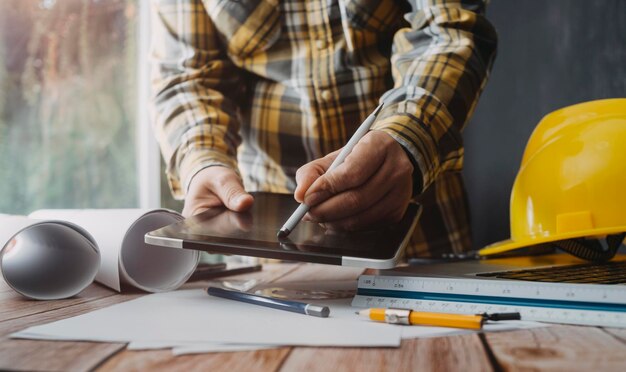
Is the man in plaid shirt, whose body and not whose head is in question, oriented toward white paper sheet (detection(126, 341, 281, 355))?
yes

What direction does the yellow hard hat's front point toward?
to the viewer's left

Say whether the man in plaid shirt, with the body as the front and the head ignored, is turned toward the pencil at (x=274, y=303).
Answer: yes

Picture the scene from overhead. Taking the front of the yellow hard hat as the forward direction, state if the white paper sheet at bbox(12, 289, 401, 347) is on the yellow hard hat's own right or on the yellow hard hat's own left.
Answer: on the yellow hard hat's own left

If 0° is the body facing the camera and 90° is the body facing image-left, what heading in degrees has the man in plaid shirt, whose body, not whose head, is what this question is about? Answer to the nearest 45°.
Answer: approximately 0°

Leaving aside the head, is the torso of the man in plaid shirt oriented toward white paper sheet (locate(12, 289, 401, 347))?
yes

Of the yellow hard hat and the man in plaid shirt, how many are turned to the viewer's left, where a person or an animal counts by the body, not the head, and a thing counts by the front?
1

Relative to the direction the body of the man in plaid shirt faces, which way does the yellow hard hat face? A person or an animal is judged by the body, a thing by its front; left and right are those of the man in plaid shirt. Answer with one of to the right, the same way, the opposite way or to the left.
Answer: to the right

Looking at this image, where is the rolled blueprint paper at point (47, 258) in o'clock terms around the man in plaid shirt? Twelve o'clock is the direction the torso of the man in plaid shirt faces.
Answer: The rolled blueprint paper is roughly at 1 o'clock from the man in plaid shirt.
